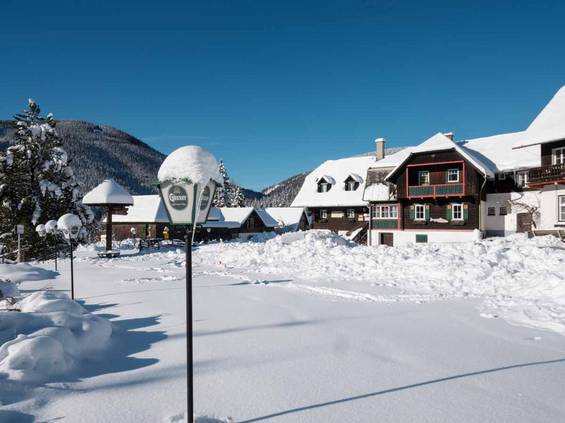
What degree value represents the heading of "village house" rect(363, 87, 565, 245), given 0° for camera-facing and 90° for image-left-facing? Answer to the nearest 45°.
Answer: approximately 0°

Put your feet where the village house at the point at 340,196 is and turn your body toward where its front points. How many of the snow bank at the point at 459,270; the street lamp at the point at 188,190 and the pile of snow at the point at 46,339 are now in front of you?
3

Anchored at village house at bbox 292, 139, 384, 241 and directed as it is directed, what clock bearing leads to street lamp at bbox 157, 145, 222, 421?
The street lamp is roughly at 12 o'clock from the village house.

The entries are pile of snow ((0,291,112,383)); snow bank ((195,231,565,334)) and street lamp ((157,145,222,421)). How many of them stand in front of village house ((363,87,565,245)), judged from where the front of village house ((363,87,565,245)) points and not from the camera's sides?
3

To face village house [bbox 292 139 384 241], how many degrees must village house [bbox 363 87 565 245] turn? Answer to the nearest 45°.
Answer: approximately 135° to its right

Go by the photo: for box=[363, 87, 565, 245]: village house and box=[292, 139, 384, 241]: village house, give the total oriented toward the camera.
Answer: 2

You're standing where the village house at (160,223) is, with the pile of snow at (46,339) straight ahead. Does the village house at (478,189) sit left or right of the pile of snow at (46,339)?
left

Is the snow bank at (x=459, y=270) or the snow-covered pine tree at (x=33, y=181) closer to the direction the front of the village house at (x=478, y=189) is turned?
the snow bank

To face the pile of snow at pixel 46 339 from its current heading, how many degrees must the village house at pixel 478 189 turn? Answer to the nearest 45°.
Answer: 0° — it already faces it

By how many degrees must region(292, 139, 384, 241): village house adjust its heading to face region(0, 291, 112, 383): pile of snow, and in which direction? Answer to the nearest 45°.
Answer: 0° — it already faces it

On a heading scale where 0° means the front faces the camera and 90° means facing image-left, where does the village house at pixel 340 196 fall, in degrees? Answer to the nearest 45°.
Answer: approximately 0°

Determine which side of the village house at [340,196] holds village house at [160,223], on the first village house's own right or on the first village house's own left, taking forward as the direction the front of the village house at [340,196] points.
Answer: on the first village house's own right
